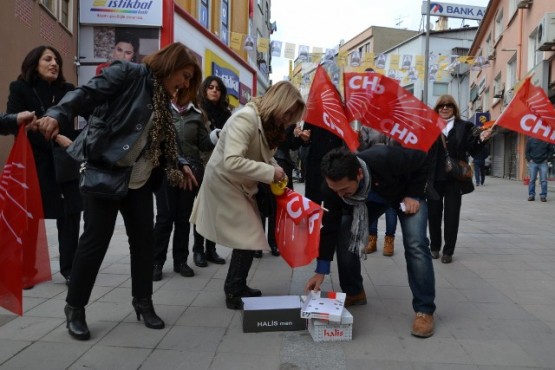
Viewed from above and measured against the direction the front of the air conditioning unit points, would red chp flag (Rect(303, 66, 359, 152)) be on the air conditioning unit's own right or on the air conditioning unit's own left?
on the air conditioning unit's own left

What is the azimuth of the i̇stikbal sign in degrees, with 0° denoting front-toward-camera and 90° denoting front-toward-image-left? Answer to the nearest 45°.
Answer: approximately 0°

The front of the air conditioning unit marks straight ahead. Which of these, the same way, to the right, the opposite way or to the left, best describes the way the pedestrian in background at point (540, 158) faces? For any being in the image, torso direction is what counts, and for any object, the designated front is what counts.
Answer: to the left

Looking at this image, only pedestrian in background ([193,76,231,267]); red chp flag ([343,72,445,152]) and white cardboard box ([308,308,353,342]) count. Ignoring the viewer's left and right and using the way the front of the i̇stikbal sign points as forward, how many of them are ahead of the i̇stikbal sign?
3

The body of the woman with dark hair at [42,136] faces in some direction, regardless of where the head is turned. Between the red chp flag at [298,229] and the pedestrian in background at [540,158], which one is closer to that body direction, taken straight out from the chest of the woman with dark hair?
the red chp flag
